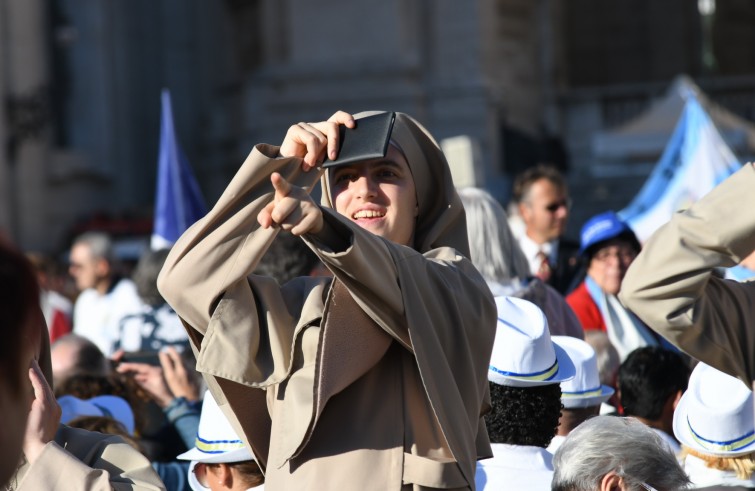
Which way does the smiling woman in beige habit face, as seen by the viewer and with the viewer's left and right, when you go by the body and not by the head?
facing the viewer and to the left of the viewer

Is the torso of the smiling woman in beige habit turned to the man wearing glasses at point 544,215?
no

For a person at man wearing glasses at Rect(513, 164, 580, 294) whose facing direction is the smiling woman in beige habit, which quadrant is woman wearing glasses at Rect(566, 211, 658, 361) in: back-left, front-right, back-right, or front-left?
front-left

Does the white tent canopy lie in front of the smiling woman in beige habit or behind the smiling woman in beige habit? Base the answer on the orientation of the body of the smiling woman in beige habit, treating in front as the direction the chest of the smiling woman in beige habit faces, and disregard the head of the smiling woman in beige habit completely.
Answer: behind

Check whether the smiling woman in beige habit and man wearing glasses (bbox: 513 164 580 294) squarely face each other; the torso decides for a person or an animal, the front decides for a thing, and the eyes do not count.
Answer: no

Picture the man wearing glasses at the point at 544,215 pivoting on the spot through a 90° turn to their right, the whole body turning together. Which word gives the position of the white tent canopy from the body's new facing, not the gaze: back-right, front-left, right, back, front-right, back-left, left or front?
back-right

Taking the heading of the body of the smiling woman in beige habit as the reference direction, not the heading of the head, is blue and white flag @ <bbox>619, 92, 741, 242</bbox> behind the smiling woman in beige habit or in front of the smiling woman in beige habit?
behind

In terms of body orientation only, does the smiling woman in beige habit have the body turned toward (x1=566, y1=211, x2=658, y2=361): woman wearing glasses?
no

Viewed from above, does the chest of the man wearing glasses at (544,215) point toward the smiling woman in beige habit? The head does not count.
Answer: no

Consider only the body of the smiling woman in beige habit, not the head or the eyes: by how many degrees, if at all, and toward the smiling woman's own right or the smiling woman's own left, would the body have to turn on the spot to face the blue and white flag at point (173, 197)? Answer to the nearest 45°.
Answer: approximately 135° to the smiling woman's own right

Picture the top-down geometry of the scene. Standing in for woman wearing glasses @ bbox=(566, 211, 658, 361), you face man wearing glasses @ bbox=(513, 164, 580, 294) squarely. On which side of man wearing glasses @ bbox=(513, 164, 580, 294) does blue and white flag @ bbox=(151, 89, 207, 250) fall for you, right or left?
left

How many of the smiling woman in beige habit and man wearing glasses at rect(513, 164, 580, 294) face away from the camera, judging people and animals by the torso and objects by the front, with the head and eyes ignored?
0

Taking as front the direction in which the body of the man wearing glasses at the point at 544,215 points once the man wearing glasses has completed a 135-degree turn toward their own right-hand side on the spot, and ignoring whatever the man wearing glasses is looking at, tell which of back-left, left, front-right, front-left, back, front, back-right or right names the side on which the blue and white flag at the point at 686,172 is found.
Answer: back-right
